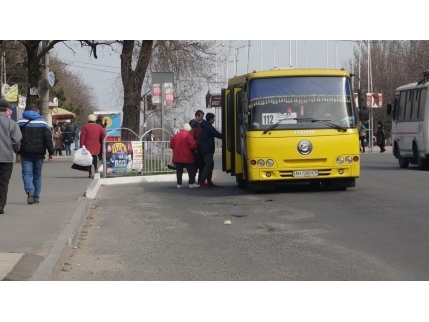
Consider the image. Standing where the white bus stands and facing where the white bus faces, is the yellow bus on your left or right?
on your left

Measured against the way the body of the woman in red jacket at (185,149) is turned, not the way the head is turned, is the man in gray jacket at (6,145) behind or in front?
behind

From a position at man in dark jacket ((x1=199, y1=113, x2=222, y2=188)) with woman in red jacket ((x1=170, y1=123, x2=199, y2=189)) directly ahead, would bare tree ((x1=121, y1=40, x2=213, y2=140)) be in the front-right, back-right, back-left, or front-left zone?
front-right

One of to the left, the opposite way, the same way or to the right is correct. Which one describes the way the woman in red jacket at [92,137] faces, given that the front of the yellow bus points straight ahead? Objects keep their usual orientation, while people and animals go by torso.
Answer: the opposite way

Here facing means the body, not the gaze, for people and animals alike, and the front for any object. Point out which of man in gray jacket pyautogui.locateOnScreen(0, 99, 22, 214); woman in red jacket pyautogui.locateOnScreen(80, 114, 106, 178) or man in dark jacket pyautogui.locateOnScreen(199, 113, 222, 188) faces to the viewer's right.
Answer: man in dark jacket pyautogui.locateOnScreen(199, 113, 222, 188)

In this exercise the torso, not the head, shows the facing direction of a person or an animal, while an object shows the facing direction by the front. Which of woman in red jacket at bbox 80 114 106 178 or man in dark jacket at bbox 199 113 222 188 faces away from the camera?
the woman in red jacket

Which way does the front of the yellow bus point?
toward the camera

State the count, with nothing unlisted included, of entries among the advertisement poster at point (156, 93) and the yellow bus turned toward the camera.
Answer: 2

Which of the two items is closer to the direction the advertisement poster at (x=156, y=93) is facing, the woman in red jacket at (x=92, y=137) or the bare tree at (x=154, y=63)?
the woman in red jacket

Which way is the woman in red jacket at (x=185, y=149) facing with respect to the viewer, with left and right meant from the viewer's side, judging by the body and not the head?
facing away from the viewer and to the right of the viewer
